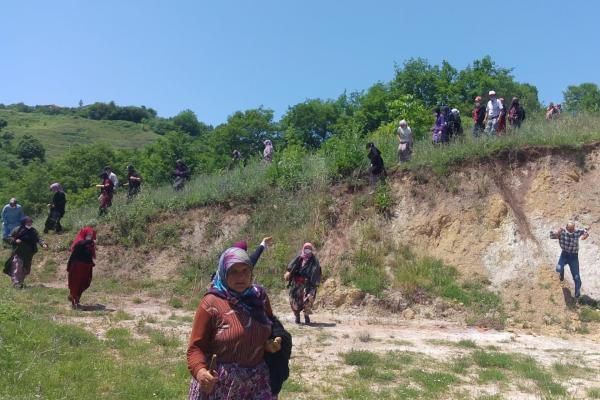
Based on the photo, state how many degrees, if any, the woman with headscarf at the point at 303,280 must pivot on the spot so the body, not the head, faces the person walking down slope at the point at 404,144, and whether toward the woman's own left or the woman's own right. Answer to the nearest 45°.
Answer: approximately 135° to the woman's own left

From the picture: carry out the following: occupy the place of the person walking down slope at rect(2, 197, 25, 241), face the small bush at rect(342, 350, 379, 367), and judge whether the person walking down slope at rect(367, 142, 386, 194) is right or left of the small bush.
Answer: left

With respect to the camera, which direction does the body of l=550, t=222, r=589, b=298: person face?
toward the camera

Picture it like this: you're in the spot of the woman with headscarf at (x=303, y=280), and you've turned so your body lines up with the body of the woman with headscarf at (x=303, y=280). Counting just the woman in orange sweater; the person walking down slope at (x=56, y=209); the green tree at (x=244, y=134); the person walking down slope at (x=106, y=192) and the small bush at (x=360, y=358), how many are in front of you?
2

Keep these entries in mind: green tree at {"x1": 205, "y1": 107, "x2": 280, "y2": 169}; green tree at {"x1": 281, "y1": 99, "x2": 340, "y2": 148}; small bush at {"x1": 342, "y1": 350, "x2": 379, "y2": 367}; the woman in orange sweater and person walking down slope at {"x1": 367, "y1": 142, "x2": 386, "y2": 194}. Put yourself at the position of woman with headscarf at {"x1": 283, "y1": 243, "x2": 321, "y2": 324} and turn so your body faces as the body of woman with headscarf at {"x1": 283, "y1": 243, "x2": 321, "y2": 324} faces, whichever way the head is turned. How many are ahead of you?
2

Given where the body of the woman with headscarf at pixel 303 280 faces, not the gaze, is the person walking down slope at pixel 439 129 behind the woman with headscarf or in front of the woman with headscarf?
behind

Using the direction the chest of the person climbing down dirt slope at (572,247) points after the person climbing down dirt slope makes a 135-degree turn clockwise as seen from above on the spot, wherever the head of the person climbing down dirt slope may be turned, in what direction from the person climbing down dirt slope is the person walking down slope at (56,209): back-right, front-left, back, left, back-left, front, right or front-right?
front-left

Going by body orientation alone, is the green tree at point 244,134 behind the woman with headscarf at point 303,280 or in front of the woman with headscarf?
behind

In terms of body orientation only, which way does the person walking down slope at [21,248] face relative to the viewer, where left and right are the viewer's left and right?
facing the viewer and to the right of the viewer

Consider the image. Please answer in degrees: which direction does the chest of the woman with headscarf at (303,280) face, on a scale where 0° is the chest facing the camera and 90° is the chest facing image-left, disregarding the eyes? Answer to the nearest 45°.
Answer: approximately 0°

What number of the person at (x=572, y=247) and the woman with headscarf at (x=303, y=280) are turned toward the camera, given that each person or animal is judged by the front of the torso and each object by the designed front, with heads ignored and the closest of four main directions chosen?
2
